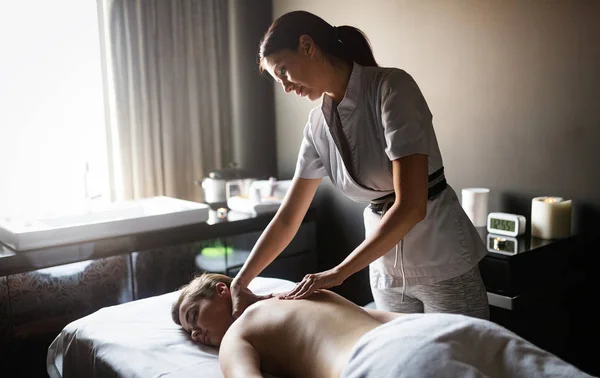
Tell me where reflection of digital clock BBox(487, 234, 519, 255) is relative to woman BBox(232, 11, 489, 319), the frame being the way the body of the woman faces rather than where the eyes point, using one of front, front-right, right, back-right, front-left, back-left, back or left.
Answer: back

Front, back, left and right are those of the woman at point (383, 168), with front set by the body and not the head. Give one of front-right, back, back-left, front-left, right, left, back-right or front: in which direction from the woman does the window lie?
right

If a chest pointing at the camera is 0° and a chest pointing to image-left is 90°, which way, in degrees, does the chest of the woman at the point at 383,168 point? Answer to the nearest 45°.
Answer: approximately 45°

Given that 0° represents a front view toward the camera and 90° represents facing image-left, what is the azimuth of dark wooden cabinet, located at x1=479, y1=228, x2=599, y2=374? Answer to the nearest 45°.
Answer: approximately 45°

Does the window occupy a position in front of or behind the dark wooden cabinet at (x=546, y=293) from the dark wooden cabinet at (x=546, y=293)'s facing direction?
in front

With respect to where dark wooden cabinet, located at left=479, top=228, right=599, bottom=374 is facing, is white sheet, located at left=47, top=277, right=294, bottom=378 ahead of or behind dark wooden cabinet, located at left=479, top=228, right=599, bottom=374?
ahead
